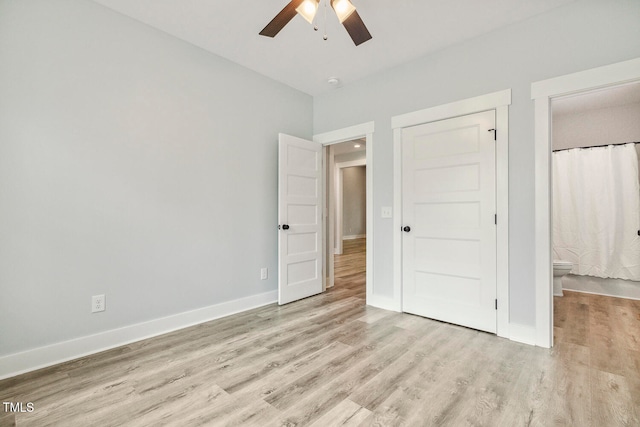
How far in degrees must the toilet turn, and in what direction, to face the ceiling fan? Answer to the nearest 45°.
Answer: approximately 90° to its right

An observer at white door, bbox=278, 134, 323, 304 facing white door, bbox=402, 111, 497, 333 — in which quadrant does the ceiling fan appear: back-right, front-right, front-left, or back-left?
front-right
